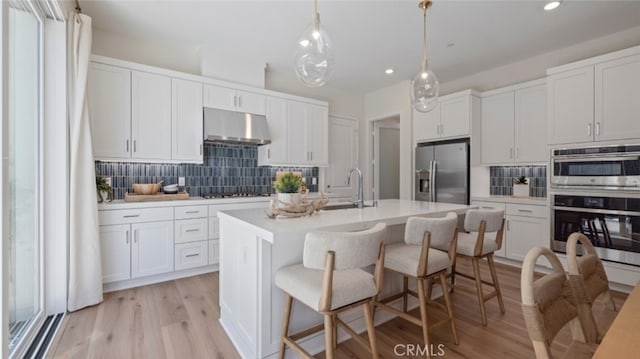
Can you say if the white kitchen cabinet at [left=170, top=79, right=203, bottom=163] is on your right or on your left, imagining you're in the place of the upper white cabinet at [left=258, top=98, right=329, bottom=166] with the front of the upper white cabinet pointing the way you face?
on your right

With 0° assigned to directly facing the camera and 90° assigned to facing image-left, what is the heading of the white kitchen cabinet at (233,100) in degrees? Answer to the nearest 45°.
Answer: approximately 315°

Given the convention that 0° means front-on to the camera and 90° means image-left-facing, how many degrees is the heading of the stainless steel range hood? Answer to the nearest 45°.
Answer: approximately 315°

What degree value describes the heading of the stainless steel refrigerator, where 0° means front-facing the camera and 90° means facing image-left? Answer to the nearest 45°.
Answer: approximately 45°

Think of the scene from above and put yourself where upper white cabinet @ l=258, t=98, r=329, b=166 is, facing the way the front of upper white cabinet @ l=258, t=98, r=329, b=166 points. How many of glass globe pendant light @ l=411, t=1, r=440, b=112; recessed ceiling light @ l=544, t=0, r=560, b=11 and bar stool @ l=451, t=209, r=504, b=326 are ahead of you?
3
